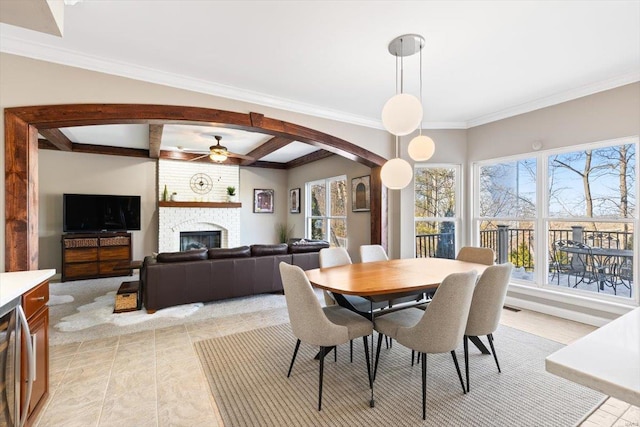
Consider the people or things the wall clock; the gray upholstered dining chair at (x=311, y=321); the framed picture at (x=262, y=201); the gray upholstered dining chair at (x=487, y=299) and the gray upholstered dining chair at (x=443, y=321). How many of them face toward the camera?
2

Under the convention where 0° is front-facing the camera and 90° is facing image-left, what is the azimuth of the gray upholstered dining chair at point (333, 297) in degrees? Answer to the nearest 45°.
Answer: approximately 315°

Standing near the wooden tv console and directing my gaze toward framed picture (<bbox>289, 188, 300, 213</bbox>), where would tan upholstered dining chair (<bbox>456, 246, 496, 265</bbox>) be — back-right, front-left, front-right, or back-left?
front-right

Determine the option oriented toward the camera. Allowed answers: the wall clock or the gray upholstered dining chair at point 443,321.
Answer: the wall clock

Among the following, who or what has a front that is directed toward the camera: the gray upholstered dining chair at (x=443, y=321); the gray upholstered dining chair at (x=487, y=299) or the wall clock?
the wall clock

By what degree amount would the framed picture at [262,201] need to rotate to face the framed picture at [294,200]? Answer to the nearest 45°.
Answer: approximately 90° to its left

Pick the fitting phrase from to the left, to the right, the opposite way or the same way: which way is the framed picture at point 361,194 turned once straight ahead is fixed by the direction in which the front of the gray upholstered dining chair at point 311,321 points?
the opposite way

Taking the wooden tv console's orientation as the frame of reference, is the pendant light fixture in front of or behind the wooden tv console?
in front

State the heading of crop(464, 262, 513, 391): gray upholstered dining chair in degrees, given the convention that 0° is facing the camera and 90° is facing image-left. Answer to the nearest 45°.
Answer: approximately 135°

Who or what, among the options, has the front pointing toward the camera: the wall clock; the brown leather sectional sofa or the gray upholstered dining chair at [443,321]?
the wall clock

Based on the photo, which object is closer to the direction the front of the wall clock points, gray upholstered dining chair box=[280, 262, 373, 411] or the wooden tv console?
the gray upholstered dining chair

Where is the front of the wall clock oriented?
toward the camera

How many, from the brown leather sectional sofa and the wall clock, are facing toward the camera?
1

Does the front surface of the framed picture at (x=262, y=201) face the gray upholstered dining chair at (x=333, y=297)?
yes

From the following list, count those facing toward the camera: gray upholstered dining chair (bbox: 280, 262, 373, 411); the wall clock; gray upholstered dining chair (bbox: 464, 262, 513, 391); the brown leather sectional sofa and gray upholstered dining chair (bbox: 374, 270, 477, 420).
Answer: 1

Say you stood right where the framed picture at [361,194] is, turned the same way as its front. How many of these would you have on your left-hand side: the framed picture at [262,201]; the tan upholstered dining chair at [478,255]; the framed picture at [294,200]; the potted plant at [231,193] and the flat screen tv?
1

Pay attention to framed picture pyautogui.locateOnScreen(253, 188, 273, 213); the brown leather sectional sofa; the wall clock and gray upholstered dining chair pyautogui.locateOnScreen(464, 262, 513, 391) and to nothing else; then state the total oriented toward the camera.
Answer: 2

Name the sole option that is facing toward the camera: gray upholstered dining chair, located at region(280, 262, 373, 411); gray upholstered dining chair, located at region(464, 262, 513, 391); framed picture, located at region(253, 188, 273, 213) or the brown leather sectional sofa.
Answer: the framed picture
